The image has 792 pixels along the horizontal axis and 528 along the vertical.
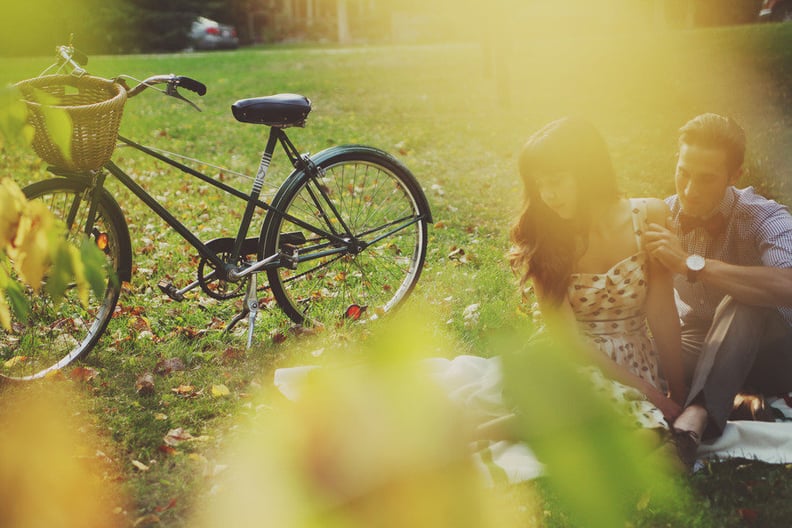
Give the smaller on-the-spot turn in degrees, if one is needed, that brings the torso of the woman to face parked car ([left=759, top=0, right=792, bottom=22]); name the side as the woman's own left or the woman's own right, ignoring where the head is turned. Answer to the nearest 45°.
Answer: approximately 180°

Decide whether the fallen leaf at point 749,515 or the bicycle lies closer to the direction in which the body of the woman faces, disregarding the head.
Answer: the fallen leaf

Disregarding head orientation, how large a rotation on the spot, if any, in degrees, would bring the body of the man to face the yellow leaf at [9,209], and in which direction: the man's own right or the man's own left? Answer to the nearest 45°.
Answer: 0° — they already face it

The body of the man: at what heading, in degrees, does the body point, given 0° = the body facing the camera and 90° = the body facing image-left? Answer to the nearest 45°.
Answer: approximately 45°

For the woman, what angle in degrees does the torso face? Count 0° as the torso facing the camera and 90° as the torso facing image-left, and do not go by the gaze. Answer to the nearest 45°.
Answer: approximately 0°

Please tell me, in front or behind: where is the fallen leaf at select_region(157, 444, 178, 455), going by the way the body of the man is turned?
in front

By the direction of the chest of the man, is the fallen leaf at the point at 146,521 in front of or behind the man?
in front

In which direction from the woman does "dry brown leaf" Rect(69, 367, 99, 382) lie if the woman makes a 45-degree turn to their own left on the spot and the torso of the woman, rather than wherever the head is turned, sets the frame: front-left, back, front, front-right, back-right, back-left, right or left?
back-right

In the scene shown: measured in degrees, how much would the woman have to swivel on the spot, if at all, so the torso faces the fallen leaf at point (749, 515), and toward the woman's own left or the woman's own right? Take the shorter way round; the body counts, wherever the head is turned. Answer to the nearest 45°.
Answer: approximately 45° to the woman's own left

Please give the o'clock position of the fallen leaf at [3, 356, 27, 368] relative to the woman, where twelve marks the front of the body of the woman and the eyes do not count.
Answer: The fallen leaf is roughly at 3 o'clock from the woman.

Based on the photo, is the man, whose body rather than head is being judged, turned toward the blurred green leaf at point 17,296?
yes
